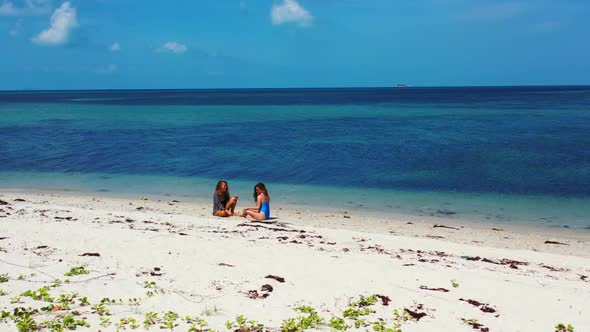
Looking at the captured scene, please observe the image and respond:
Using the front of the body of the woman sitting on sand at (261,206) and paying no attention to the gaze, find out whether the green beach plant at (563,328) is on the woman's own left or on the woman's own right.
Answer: on the woman's own left

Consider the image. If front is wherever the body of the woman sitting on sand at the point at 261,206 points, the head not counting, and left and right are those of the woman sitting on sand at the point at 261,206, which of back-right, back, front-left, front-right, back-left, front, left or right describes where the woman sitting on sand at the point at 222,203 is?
front-right

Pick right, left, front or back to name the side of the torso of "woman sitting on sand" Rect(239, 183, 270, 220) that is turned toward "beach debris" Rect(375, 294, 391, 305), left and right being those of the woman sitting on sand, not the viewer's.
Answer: left

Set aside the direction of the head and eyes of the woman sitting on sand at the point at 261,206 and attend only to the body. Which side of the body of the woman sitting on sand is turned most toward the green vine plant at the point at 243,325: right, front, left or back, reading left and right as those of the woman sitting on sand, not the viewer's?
left

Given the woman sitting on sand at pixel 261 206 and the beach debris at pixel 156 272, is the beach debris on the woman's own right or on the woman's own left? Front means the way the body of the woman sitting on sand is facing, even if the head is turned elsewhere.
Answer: on the woman's own left

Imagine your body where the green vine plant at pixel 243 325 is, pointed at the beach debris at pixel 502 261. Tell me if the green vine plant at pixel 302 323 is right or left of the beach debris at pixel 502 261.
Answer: right

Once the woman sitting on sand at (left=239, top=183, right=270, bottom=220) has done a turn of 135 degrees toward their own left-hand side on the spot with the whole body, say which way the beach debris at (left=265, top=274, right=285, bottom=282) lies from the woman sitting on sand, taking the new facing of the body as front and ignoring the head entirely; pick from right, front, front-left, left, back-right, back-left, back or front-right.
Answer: front-right

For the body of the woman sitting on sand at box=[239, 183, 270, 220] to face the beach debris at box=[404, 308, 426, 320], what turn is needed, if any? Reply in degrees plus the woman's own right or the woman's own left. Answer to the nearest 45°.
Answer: approximately 90° to the woman's own left

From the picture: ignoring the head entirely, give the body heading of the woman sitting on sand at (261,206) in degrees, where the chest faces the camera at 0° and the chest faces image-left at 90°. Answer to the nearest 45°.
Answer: approximately 90°

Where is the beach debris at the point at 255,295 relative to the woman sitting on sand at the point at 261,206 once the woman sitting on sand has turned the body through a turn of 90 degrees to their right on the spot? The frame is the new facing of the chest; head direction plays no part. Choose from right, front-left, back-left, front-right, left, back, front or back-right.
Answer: back

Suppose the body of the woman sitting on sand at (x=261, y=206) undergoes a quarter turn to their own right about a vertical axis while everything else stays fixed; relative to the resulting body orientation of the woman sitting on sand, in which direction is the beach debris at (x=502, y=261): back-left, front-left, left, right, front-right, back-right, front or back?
back-right

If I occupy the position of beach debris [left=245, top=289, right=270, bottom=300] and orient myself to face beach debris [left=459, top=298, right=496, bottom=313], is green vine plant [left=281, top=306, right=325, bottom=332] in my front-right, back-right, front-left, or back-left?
front-right
